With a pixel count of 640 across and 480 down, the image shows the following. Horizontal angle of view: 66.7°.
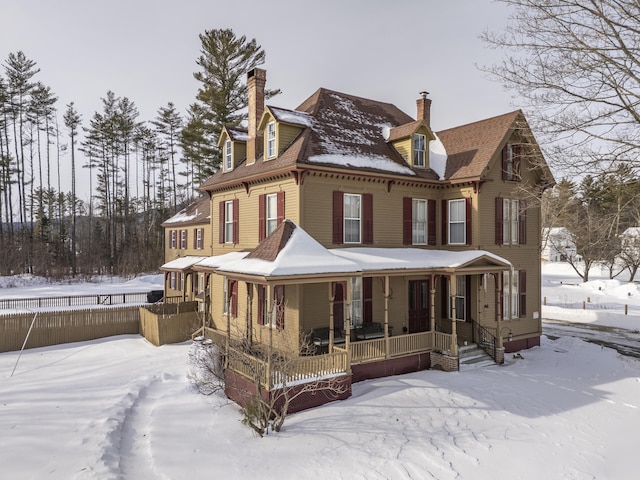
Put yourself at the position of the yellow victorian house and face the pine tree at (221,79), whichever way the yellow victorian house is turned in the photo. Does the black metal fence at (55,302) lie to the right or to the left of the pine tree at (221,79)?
left

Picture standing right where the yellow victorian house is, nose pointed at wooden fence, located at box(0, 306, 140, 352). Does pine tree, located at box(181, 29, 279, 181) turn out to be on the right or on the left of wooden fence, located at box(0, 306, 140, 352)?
right

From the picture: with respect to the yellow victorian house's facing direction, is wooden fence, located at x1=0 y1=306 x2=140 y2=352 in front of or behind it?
behind

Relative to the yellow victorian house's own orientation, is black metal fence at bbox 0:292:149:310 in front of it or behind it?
behind

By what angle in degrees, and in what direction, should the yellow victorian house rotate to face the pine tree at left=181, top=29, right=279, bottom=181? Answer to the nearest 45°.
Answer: approximately 180°

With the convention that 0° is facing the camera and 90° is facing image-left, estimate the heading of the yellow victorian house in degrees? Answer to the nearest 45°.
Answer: approximately 315°
